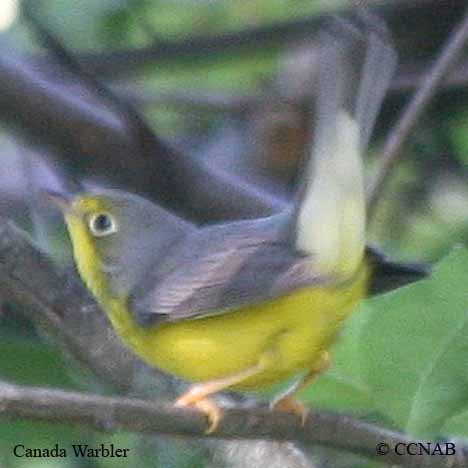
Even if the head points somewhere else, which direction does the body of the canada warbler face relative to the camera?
to the viewer's left

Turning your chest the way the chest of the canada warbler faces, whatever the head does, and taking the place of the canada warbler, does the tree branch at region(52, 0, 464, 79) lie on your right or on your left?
on your right

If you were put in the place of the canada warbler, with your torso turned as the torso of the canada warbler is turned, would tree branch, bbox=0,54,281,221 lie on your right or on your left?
on your right
